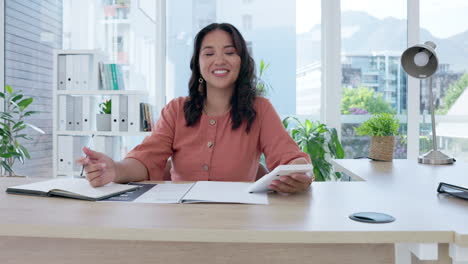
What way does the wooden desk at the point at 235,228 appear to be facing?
away from the camera

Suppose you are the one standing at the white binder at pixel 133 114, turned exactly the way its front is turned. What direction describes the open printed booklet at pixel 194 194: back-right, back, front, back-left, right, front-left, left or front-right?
front

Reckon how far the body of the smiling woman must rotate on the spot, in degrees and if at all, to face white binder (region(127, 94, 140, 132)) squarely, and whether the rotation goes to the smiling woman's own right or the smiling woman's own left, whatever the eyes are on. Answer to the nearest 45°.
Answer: approximately 180°

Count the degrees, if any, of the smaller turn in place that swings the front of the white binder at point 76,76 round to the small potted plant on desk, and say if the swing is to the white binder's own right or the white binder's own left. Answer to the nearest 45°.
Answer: approximately 45° to the white binder's own left

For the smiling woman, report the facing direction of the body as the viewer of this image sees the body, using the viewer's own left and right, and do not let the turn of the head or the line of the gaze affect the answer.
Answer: facing the viewer

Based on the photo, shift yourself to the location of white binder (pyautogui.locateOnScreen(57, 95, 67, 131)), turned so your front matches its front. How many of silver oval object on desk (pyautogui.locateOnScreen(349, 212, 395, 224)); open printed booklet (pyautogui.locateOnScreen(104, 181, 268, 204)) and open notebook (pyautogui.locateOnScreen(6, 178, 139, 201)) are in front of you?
3

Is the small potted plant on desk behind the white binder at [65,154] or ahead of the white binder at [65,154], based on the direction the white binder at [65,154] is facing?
ahead

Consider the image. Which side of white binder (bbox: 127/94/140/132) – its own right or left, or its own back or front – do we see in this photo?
front
